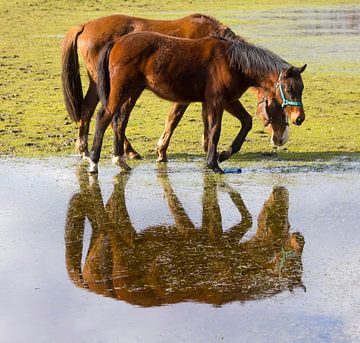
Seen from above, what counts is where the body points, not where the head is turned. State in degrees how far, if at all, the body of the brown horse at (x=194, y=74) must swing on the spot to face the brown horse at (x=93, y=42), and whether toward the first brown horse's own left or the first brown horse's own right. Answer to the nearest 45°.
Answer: approximately 135° to the first brown horse's own left

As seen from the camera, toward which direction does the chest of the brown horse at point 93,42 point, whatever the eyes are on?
to the viewer's right

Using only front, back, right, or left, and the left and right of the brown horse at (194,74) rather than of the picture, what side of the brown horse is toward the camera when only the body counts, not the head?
right

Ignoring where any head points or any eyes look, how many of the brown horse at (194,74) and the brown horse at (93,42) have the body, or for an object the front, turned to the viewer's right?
2

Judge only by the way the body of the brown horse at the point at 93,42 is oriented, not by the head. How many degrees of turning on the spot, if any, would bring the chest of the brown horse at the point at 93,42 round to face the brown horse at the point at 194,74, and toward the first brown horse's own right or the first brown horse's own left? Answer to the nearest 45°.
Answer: approximately 45° to the first brown horse's own right
